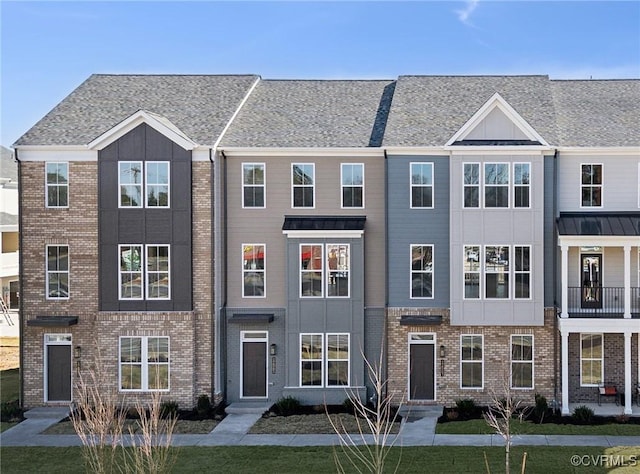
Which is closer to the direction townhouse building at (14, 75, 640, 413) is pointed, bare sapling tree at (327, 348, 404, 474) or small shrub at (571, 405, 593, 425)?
the bare sapling tree

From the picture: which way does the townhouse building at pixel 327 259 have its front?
toward the camera

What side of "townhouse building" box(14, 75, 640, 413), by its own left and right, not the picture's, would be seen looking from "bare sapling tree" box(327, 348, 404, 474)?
front
